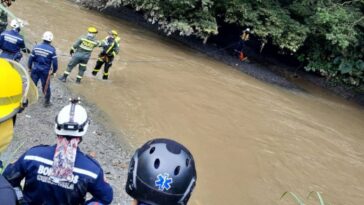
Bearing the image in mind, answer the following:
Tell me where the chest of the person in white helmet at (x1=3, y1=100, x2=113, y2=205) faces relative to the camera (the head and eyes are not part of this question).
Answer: away from the camera

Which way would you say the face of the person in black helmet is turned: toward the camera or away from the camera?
away from the camera

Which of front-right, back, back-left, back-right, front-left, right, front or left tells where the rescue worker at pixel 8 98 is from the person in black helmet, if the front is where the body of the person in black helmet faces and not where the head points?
left

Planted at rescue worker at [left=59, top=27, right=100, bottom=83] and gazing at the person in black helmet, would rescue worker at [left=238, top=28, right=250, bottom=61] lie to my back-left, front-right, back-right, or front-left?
back-left

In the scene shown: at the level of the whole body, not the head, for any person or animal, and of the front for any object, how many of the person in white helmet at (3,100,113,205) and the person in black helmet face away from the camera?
2

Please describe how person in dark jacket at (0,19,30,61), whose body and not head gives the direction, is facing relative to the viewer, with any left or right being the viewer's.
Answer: facing away from the viewer and to the right of the viewer

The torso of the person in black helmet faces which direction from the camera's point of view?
away from the camera
